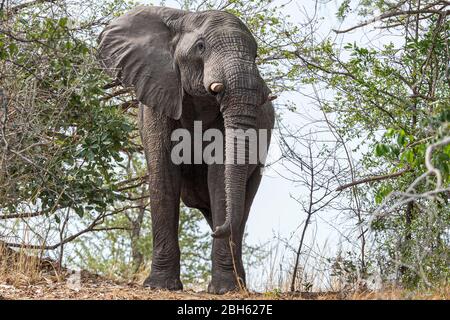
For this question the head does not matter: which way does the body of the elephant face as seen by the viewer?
toward the camera
